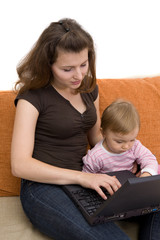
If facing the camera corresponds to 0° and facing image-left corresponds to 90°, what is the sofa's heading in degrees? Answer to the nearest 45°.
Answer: approximately 0°

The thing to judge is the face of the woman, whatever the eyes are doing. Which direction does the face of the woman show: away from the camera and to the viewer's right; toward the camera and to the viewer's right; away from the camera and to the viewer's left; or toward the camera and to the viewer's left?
toward the camera and to the viewer's right

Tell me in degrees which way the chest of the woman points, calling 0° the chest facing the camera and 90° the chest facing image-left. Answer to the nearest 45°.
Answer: approximately 315°
